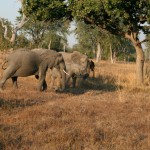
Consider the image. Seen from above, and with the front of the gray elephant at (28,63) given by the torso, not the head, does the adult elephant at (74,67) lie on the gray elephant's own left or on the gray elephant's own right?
on the gray elephant's own left

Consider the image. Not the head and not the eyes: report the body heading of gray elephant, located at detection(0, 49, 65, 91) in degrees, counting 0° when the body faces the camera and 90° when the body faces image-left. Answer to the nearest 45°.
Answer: approximately 270°

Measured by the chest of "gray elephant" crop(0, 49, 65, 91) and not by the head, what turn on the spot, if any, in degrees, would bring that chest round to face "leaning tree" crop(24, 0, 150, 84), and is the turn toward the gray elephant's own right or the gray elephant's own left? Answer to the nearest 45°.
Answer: approximately 45° to the gray elephant's own left
